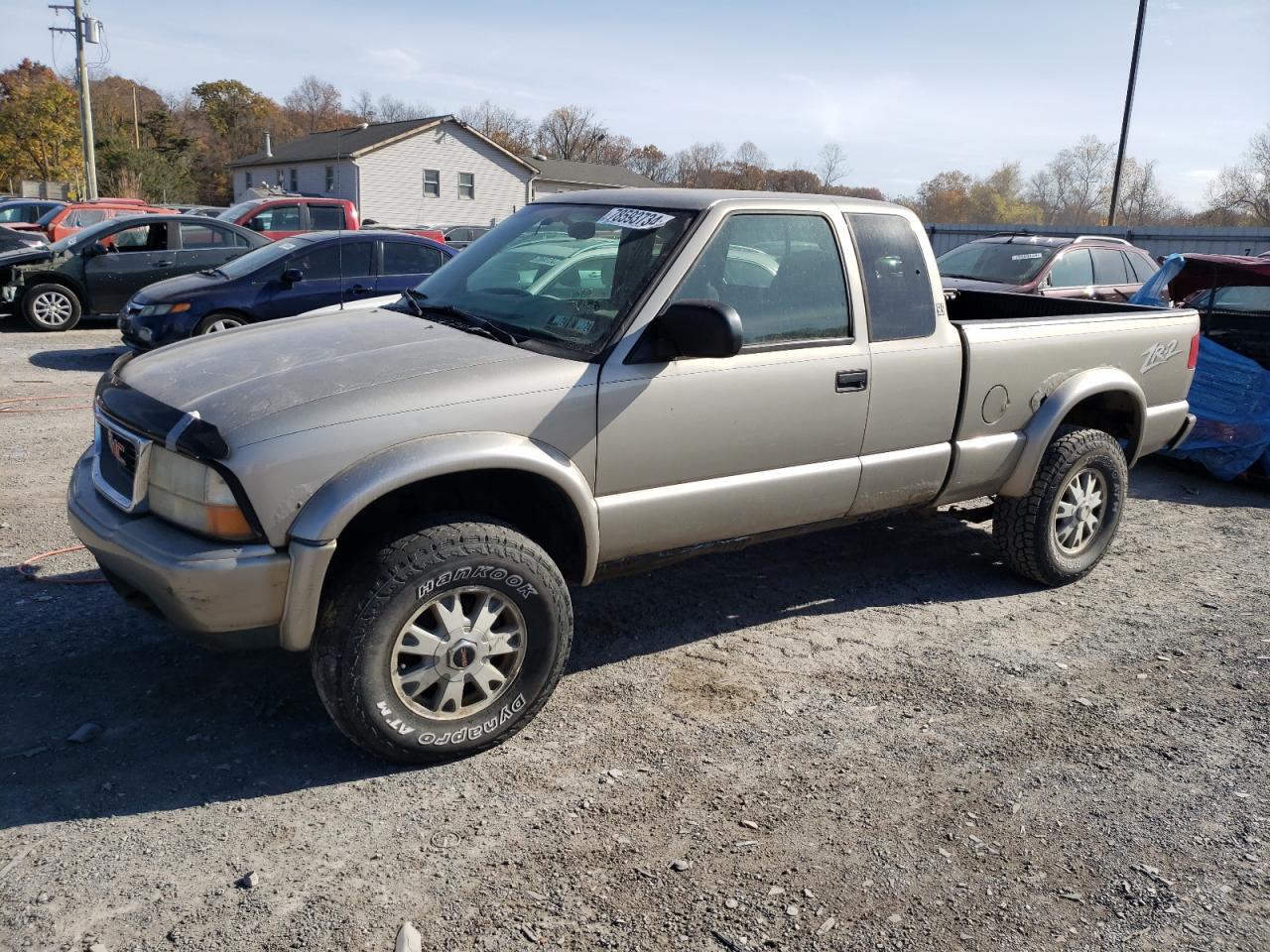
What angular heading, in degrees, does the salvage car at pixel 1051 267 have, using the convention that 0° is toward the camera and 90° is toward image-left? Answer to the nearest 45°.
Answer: approximately 45°

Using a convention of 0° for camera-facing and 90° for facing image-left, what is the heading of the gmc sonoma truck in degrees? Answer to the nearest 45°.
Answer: approximately 45°

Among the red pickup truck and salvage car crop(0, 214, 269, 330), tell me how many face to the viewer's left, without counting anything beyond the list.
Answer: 2

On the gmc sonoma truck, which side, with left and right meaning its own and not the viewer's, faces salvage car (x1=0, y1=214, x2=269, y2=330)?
right

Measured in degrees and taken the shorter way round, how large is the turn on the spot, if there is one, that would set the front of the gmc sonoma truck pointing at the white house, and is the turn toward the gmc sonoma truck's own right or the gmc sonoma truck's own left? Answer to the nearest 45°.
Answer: approximately 135° to the gmc sonoma truck's own right

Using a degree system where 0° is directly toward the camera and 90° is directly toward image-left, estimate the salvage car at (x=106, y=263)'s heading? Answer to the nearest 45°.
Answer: approximately 90°

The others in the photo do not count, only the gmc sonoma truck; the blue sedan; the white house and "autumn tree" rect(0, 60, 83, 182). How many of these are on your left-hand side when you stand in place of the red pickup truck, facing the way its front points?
2

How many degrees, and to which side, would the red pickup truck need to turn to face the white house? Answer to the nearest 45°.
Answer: approximately 90° to its right

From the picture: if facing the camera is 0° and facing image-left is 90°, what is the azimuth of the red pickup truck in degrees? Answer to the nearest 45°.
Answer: approximately 90°

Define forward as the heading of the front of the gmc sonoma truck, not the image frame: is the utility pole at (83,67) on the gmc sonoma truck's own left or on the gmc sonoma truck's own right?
on the gmc sonoma truck's own right

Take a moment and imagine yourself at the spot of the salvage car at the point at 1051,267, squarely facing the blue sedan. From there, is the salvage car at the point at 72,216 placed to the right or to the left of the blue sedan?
right

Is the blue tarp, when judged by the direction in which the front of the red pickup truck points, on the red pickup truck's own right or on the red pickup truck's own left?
on the red pickup truck's own left
